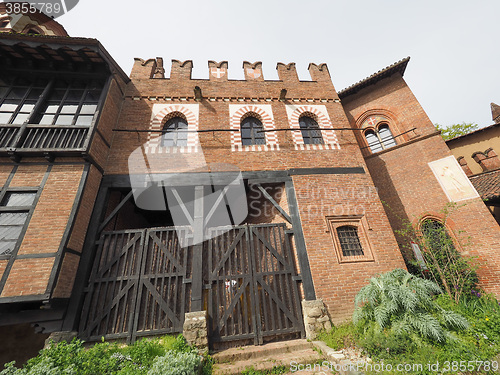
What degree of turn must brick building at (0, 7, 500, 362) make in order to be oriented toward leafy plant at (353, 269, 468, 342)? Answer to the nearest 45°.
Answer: approximately 90° to its left

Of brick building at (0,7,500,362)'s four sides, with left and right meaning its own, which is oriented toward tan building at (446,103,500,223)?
left

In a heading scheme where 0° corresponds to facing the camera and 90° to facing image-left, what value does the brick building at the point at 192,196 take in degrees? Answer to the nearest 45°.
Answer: approximately 0°
